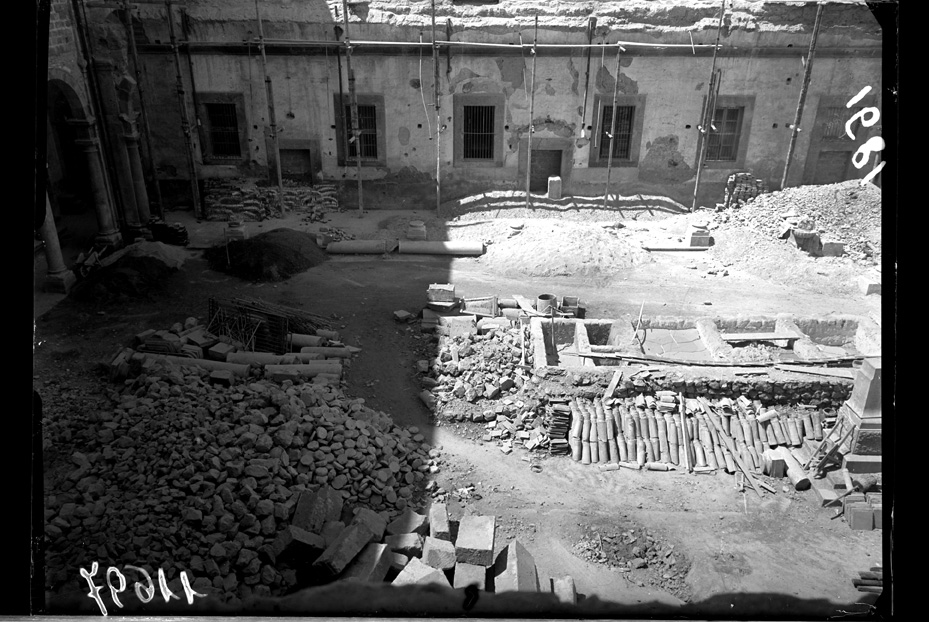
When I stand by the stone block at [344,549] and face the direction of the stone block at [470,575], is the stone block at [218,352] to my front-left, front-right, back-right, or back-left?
back-left

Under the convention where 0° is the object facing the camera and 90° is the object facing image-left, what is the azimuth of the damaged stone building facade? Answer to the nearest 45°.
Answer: approximately 0°

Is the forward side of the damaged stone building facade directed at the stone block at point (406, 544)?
yes

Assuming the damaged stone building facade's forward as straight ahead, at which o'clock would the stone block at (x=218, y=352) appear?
The stone block is roughly at 1 o'clock from the damaged stone building facade.

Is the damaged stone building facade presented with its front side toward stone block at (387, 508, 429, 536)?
yes

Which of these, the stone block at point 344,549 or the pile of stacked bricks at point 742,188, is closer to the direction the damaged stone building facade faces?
the stone block

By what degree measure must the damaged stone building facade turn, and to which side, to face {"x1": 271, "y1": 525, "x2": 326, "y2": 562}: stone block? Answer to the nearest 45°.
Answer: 0° — it already faces it

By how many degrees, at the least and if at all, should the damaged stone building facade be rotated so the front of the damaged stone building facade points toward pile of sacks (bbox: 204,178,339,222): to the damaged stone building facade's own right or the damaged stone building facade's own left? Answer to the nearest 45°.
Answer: approximately 90° to the damaged stone building facade's own right
